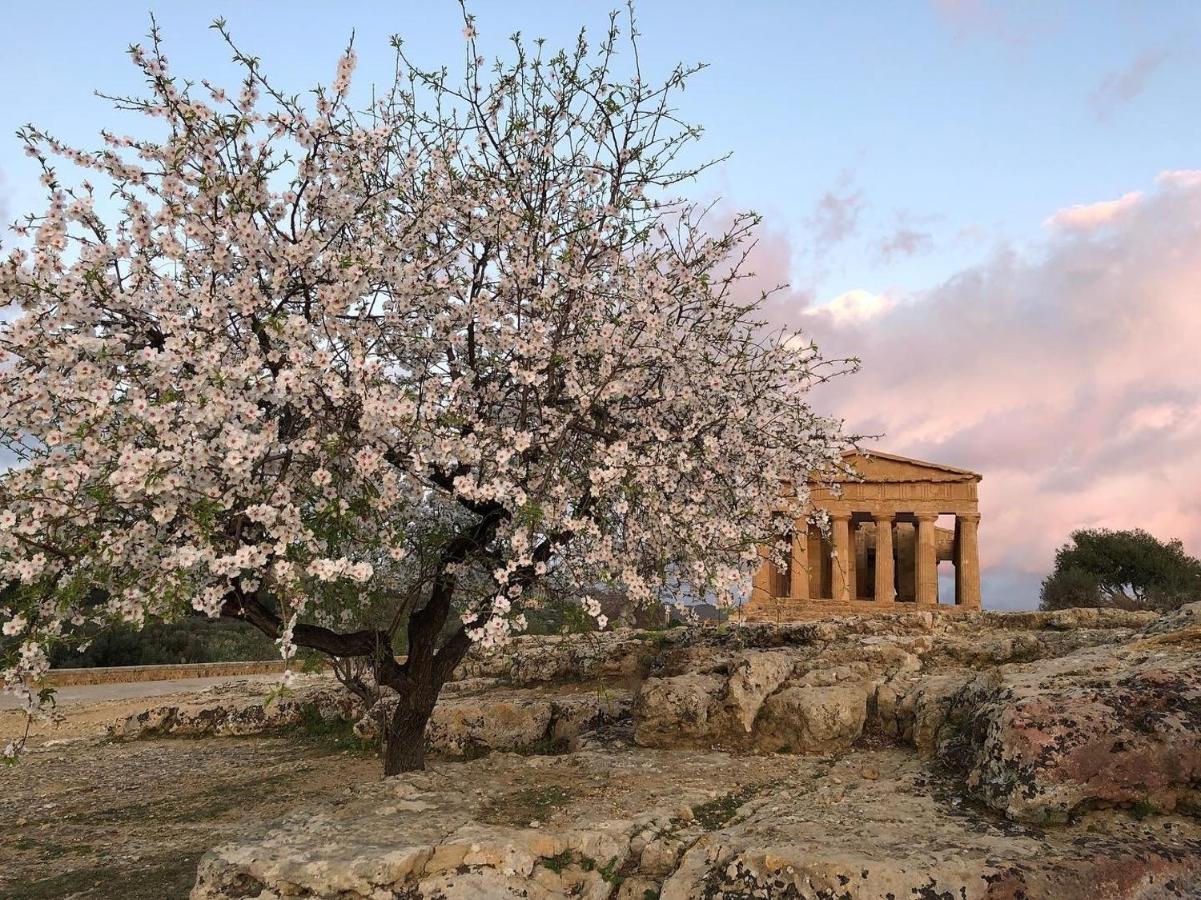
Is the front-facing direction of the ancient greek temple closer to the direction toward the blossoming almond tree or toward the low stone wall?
the blossoming almond tree

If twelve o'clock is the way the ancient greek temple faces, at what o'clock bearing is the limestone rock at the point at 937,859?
The limestone rock is roughly at 12 o'clock from the ancient greek temple.

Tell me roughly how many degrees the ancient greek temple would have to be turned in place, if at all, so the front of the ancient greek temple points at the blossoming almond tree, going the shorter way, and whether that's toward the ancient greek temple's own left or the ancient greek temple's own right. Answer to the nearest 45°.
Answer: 0° — it already faces it

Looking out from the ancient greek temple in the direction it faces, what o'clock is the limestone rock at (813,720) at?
The limestone rock is roughly at 12 o'clock from the ancient greek temple.

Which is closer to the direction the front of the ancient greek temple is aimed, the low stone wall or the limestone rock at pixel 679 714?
the limestone rock

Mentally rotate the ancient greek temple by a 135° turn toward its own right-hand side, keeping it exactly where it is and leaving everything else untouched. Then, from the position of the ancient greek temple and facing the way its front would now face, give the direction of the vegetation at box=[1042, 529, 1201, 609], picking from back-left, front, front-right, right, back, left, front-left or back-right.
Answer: right

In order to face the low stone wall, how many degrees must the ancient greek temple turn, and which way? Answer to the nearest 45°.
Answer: approximately 45° to its right

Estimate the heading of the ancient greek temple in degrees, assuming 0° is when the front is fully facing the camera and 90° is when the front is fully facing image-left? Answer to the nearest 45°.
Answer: approximately 0°

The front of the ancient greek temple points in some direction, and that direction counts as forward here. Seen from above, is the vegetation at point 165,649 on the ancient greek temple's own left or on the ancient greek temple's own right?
on the ancient greek temple's own right

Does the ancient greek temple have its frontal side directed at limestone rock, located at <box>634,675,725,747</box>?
yes
